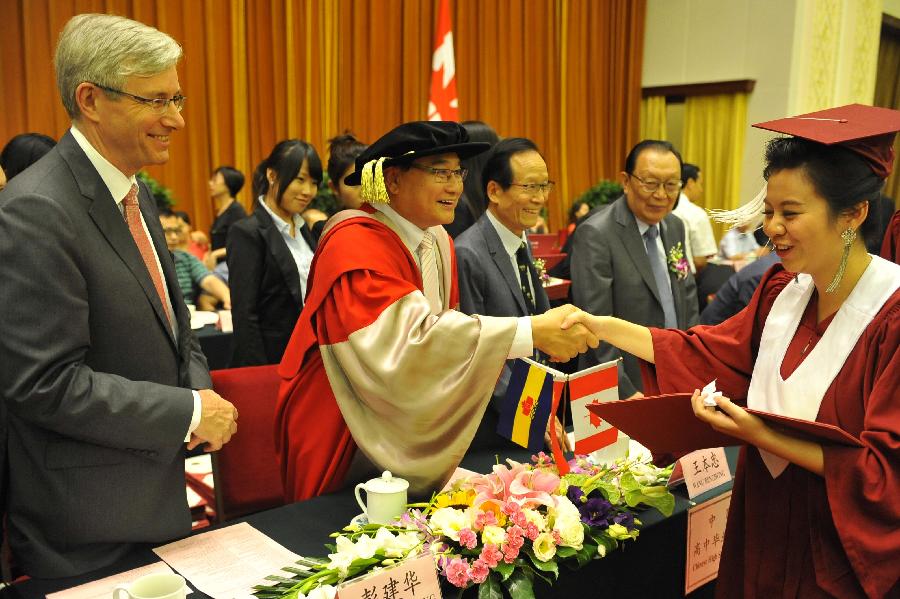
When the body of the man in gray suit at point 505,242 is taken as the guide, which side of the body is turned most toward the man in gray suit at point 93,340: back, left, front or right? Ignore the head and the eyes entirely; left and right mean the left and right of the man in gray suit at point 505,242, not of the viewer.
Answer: right

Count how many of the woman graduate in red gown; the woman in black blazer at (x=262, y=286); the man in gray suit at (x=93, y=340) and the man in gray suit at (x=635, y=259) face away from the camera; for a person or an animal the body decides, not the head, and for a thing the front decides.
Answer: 0

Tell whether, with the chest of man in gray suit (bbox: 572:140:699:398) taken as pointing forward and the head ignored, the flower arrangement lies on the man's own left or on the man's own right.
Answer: on the man's own right

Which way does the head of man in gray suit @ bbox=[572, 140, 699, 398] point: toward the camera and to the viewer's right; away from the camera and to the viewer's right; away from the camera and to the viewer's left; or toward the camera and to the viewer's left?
toward the camera and to the viewer's right

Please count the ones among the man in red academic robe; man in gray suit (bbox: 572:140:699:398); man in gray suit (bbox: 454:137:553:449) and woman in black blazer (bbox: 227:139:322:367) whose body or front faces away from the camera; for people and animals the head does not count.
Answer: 0

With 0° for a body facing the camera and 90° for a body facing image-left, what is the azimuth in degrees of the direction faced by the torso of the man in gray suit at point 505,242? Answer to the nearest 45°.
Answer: approximately 315°

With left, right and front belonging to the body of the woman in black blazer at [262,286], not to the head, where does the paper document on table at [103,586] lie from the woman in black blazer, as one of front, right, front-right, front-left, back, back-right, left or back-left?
front-right

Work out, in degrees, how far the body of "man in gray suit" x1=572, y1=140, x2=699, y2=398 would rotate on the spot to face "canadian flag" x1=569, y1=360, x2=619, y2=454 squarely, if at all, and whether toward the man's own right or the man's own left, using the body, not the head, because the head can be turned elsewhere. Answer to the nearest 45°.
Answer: approximately 45° to the man's own right

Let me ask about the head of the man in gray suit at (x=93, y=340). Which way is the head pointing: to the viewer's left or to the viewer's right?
to the viewer's right

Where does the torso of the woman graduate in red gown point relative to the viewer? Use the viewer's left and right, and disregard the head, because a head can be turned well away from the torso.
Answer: facing the viewer and to the left of the viewer

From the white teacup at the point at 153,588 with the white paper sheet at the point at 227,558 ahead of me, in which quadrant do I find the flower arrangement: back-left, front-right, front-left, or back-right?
front-right

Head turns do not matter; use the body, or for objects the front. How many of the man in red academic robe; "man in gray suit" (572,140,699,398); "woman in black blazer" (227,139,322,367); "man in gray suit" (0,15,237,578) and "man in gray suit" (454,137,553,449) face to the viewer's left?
0

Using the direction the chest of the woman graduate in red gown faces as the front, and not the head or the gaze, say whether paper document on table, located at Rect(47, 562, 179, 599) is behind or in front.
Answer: in front

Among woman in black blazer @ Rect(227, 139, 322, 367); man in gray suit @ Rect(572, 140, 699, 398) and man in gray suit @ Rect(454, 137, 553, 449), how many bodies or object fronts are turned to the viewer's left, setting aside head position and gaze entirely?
0
